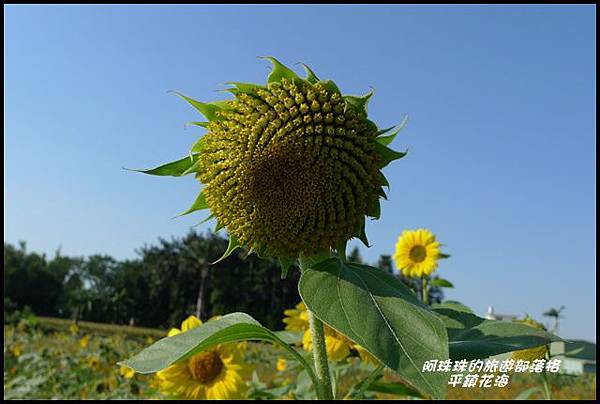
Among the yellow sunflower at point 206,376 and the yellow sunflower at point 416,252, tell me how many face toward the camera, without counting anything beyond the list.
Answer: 2

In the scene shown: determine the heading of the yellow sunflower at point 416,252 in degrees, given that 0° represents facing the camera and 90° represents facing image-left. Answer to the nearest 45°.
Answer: approximately 0°

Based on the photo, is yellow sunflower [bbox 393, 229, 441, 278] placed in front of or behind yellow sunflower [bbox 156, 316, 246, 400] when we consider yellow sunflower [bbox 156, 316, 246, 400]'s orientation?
behind

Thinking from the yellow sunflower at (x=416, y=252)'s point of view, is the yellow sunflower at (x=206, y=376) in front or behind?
in front

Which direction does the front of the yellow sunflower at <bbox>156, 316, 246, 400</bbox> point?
toward the camera
